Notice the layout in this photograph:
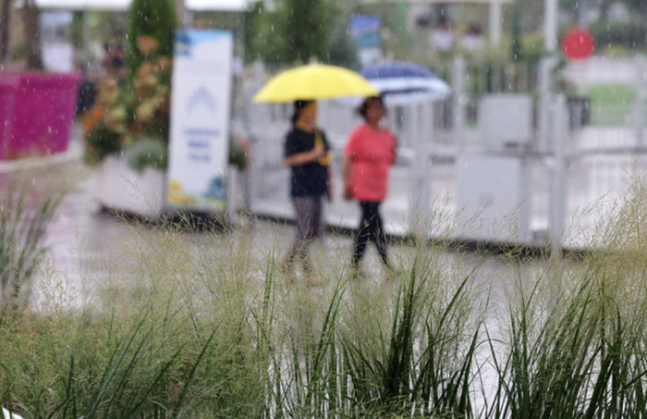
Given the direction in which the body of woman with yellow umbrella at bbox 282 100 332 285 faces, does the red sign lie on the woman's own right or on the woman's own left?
on the woman's own left

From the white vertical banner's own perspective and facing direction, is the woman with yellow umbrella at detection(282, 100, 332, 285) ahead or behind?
ahead

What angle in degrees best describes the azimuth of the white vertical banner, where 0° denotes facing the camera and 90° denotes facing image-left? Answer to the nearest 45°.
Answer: approximately 0°

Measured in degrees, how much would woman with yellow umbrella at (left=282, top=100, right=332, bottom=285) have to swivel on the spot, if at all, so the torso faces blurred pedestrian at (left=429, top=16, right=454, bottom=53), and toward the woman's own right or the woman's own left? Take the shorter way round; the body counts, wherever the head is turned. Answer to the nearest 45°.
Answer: approximately 135° to the woman's own left

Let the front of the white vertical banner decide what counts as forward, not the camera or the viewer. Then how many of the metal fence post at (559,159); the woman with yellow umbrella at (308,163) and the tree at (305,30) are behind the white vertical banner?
1

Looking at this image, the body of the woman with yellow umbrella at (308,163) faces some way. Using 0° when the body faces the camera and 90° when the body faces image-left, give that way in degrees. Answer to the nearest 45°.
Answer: approximately 315°

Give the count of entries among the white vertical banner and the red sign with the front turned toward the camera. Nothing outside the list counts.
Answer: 2
